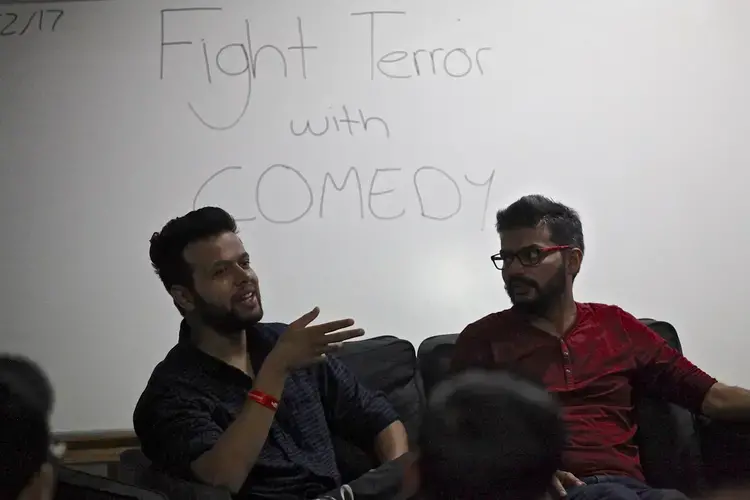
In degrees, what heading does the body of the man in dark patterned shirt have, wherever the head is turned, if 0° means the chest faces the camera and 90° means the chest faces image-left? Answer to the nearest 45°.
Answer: approximately 315°

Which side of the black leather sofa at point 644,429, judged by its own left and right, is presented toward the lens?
front

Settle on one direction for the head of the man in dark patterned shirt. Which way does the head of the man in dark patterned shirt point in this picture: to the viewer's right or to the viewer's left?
to the viewer's right

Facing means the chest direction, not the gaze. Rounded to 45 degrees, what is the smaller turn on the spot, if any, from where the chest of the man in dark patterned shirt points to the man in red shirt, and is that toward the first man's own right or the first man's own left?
approximately 45° to the first man's own left

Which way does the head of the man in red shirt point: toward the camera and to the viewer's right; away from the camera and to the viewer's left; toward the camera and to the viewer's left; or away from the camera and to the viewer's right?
toward the camera and to the viewer's left

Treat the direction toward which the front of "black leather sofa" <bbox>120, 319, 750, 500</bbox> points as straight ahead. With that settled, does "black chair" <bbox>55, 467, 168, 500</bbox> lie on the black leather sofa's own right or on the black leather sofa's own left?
on the black leather sofa's own right
